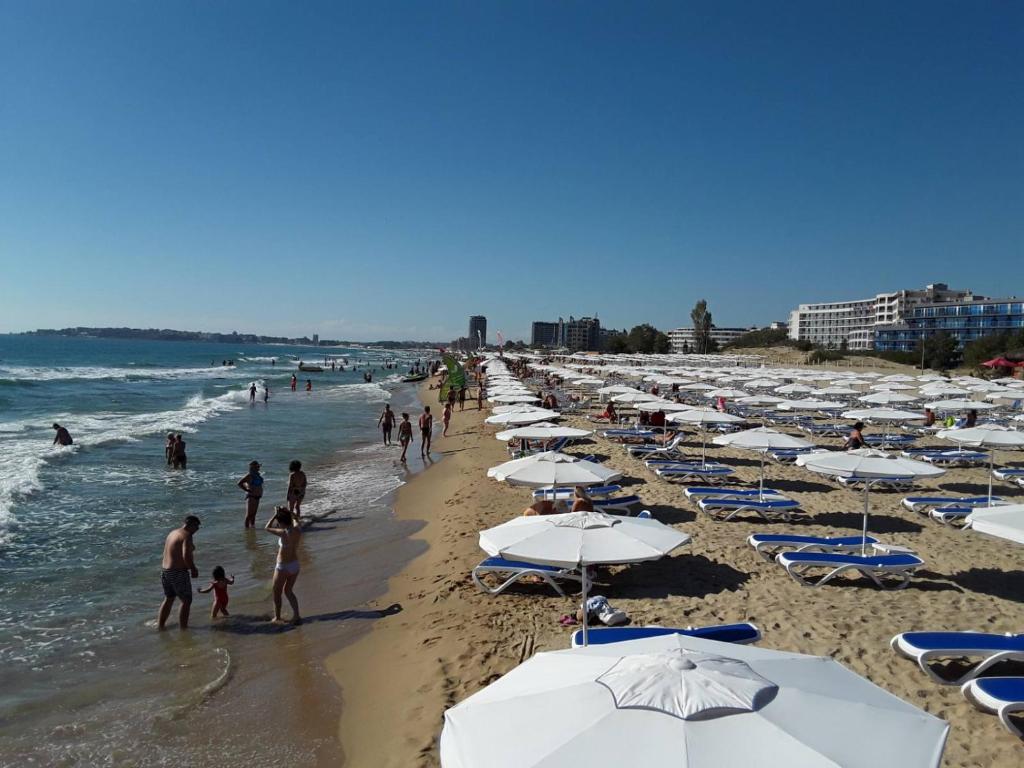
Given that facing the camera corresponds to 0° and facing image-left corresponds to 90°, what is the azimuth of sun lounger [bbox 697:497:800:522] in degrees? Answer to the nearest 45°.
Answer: approximately 90°

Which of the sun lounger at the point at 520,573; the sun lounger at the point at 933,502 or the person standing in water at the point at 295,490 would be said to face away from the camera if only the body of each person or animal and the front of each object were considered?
the person standing in water

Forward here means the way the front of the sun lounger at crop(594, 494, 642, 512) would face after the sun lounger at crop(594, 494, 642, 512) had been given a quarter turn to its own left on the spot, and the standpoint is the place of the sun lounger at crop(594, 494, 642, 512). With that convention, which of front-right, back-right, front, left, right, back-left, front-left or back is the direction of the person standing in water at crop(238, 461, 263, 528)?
right

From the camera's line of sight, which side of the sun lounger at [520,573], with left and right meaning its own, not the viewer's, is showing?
left

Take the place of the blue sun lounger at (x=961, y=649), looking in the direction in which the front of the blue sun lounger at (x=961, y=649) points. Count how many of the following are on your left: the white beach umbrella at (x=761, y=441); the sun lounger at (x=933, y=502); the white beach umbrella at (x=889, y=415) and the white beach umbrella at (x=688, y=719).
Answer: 1

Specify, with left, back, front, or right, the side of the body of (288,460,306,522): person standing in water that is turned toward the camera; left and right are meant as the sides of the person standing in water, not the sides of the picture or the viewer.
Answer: back

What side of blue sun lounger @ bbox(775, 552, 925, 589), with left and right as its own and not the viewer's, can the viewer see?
left

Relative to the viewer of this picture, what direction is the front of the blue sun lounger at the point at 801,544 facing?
facing to the left of the viewer

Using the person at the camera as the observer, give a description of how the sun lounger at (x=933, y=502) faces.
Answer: facing to the left of the viewer

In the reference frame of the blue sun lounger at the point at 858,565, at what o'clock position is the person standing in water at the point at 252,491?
The person standing in water is roughly at 12 o'clock from the blue sun lounger.

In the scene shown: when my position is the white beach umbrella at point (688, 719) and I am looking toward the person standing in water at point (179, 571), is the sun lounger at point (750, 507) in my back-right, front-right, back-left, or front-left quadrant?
front-right
